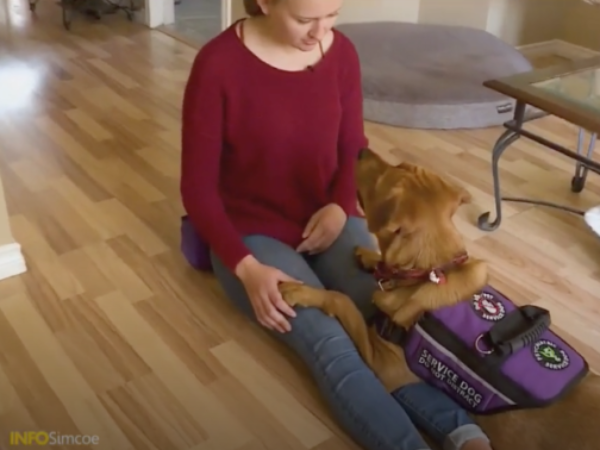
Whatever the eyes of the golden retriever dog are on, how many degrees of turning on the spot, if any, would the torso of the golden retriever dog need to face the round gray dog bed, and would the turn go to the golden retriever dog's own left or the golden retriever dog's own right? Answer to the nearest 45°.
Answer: approximately 45° to the golden retriever dog's own right

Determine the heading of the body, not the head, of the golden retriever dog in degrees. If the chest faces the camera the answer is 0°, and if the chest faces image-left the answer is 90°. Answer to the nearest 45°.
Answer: approximately 135°

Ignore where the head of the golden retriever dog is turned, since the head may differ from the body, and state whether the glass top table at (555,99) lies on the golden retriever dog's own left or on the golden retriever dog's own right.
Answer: on the golden retriever dog's own right

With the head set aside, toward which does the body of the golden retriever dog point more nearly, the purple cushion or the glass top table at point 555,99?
the purple cushion

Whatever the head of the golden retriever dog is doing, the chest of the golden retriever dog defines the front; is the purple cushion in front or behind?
in front

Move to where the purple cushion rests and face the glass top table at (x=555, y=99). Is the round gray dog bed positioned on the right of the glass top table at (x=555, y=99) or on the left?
left
